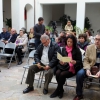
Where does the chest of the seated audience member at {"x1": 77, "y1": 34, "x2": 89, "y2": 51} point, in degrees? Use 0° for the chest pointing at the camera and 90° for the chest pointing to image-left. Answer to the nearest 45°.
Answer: approximately 45°

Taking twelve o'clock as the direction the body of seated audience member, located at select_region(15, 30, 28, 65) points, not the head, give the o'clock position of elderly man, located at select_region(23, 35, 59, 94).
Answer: The elderly man is roughly at 10 o'clock from the seated audience member.

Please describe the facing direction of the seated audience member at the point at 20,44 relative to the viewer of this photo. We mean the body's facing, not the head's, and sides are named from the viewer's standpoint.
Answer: facing the viewer and to the left of the viewer

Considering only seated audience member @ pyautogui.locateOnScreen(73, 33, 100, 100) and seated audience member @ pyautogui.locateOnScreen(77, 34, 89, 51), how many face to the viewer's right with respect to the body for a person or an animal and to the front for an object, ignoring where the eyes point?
0

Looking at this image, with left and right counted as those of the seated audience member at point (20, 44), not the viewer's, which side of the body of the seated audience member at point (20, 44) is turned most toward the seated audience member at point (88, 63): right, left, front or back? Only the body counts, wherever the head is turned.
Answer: left

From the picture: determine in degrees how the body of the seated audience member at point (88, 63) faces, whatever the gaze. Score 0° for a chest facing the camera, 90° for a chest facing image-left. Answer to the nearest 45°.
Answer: approximately 0°

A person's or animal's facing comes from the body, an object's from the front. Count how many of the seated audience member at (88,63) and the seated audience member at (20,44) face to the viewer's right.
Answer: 0

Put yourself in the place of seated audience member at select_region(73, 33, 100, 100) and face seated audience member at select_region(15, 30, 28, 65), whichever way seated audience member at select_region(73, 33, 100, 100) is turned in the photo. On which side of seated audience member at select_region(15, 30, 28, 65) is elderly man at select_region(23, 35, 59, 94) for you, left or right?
left

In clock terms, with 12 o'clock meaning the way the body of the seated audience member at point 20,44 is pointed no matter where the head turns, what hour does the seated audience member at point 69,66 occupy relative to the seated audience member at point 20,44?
the seated audience member at point 69,66 is roughly at 10 o'clock from the seated audience member at point 20,44.
